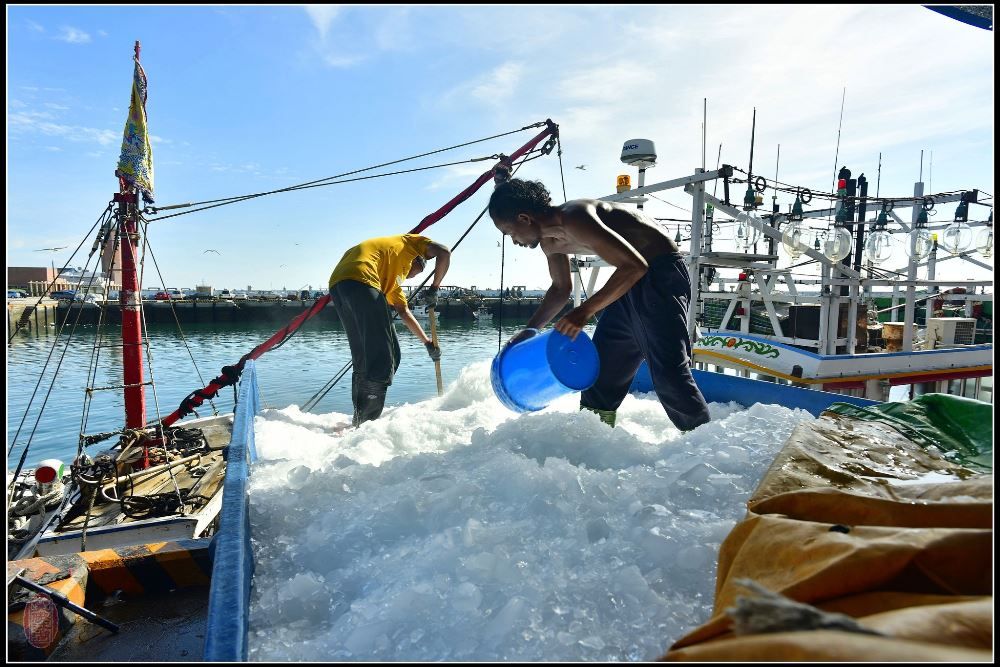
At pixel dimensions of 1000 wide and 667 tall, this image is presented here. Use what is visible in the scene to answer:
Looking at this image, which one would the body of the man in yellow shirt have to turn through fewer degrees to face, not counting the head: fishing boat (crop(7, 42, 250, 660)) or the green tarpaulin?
the green tarpaulin

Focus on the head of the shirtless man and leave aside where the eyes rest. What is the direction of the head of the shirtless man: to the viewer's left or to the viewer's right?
to the viewer's left

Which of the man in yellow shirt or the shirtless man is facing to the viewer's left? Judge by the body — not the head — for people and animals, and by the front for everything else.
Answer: the shirtless man

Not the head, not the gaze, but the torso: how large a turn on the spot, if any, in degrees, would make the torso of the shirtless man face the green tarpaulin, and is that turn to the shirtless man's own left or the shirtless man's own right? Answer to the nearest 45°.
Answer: approximately 135° to the shirtless man's own left

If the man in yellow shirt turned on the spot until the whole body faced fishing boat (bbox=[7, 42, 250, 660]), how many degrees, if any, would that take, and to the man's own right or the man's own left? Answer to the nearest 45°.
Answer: approximately 180°

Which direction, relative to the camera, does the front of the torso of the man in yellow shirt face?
to the viewer's right

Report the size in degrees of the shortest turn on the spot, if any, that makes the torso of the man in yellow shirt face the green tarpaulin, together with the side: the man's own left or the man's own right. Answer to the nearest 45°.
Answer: approximately 45° to the man's own right

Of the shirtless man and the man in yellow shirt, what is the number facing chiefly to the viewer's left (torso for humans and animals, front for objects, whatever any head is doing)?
1

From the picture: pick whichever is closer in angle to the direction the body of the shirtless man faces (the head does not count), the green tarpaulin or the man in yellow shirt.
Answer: the man in yellow shirt

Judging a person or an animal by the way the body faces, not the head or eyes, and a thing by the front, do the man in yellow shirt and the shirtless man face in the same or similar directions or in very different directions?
very different directions

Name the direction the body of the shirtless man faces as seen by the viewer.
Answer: to the viewer's left
